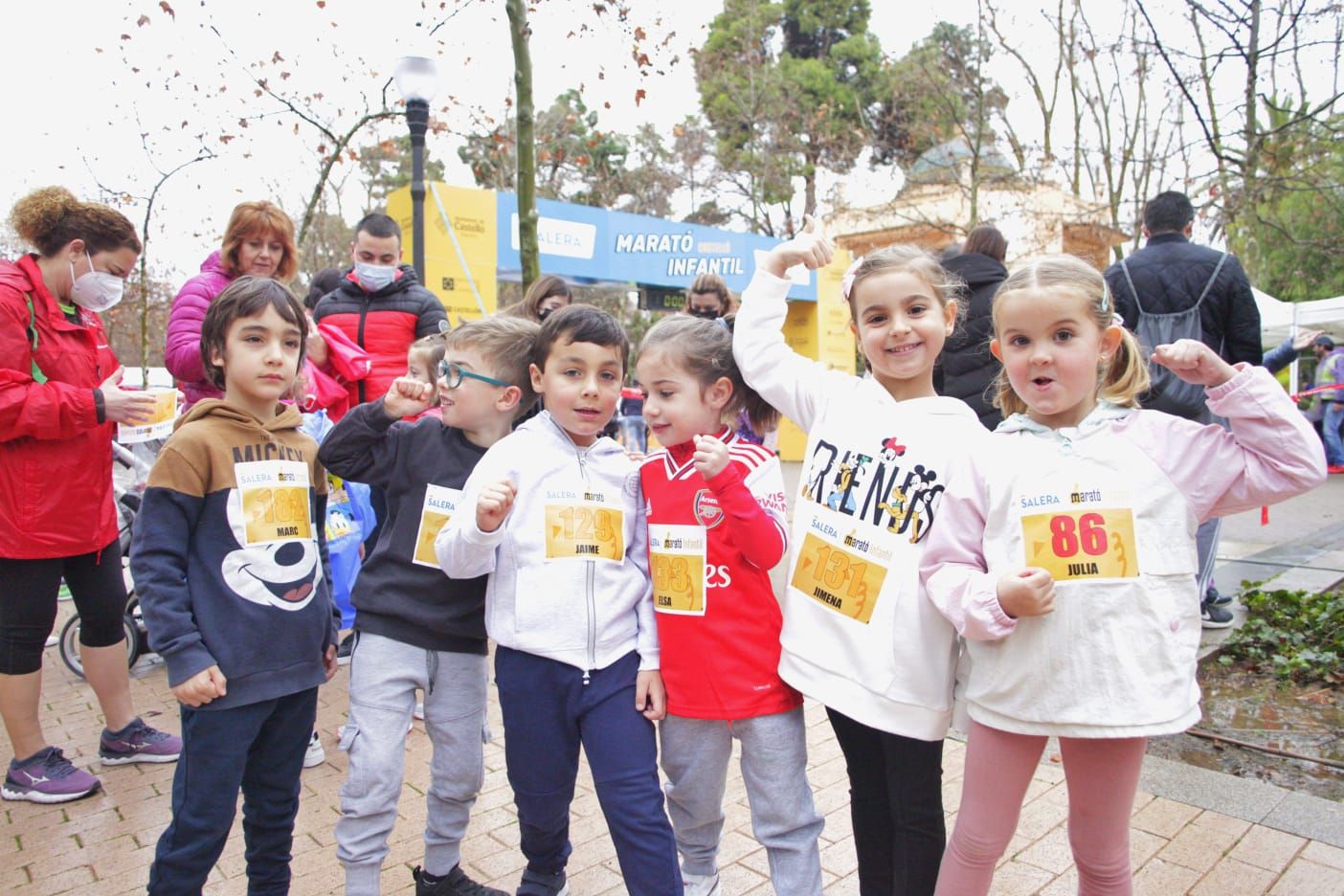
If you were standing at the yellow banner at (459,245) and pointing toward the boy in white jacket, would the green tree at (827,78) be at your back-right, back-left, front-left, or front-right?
back-left

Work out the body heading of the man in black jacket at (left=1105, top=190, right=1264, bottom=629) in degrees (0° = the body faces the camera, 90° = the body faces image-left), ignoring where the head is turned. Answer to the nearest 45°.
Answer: approximately 180°

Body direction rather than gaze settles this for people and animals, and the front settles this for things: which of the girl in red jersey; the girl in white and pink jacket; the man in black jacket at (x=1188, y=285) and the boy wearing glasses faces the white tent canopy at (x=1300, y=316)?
the man in black jacket

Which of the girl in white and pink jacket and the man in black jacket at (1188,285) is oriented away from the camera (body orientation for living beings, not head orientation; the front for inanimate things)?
the man in black jacket

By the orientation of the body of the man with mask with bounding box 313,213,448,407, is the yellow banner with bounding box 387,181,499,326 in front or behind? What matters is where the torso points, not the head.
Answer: behind

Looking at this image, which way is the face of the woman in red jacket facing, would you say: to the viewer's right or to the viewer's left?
to the viewer's right

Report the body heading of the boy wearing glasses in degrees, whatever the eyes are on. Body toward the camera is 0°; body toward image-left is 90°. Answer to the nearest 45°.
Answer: approximately 0°

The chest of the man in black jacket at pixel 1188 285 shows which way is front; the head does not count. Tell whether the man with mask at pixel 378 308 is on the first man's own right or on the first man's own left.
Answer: on the first man's own left

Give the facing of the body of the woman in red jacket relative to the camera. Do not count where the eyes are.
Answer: to the viewer's right
